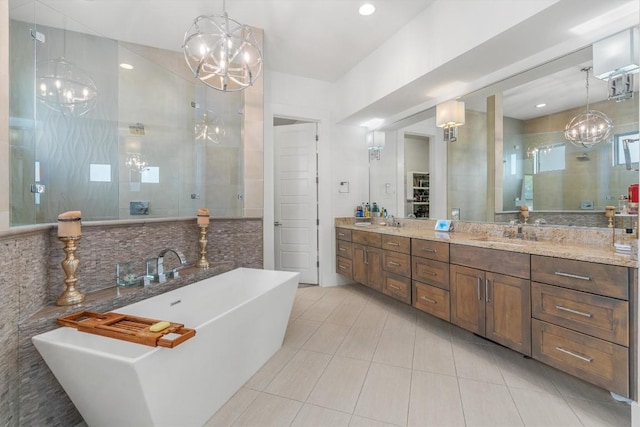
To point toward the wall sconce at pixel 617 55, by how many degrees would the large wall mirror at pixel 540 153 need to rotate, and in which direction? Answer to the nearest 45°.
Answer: approximately 90° to its left

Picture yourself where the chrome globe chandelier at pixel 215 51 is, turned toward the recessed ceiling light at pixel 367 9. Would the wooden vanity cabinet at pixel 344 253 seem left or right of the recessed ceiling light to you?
left

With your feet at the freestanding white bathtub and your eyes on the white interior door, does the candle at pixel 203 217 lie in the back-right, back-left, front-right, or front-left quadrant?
front-left

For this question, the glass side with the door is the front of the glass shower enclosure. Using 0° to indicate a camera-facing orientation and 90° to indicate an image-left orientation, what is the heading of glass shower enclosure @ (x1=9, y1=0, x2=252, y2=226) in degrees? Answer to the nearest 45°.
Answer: approximately 315°

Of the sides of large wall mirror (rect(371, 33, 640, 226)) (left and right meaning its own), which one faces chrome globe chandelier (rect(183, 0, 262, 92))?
front

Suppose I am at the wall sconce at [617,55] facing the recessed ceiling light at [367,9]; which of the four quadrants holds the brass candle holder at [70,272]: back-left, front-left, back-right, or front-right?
front-left

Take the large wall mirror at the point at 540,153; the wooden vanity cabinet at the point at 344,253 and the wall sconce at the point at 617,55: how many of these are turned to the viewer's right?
0

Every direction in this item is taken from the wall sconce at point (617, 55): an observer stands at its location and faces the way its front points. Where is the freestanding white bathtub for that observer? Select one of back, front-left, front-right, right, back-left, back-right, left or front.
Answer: front

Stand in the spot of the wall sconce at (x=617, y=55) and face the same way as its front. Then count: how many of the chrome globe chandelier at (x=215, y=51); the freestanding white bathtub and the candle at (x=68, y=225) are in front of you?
3

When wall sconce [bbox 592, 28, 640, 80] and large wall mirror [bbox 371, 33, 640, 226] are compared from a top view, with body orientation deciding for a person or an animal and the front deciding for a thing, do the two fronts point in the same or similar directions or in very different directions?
same or similar directions

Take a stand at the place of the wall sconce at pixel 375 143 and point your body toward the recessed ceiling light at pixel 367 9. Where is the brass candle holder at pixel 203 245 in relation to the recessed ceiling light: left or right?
right

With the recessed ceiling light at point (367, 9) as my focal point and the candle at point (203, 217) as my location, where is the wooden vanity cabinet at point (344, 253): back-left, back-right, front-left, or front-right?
front-left

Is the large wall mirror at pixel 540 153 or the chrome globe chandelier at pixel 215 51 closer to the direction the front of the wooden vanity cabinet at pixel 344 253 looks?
the chrome globe chandelier

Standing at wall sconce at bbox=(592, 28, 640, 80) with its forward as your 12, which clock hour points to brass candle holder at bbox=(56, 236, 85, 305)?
The brass candle holder is roughly at 12 o'clock from the wall sconce.

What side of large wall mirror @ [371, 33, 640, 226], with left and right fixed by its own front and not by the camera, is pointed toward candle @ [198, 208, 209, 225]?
front

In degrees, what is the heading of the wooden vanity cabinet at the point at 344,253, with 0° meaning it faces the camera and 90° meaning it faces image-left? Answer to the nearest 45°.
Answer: approximately 45°

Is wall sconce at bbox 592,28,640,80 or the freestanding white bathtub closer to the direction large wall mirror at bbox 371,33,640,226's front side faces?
the freestanding white bathtub
